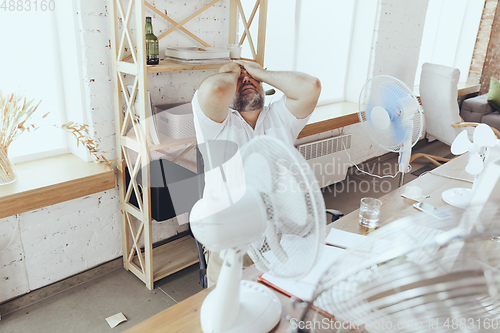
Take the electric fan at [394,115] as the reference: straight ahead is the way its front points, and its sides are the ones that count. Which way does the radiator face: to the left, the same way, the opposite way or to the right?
to the left

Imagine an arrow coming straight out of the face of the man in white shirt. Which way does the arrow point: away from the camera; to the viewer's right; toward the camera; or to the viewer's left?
toward the camera

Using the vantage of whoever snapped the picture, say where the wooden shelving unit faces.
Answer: facing the viewer and to the right of the viewer

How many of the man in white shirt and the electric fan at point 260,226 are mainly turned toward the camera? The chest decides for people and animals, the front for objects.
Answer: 1

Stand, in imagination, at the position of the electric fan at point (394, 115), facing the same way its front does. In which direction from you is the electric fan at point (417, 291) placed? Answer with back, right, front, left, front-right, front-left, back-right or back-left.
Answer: front-left

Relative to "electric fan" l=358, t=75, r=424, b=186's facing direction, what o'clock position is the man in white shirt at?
The man in white shirt is roughly at 1 o'clock from the electric fan.

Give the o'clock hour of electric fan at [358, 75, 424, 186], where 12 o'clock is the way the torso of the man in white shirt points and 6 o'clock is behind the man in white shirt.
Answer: The electric fan is roughly at 9 o'clock from the man in white shirt.

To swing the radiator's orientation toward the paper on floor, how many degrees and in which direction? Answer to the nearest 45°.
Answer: approximately 90° to its right

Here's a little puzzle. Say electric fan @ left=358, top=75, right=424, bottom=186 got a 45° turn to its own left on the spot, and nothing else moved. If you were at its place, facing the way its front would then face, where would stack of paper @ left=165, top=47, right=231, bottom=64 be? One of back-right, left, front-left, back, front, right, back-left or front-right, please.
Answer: right

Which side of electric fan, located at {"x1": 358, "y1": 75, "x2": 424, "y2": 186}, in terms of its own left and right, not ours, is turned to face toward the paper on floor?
front

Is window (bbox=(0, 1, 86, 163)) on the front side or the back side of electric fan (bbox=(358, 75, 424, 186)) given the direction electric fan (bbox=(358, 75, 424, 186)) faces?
on the front side

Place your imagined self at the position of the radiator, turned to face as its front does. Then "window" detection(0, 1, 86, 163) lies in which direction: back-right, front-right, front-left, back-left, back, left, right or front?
right

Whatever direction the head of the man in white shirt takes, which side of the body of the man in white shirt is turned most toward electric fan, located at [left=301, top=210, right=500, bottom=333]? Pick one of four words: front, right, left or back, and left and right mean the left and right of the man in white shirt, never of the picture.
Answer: front

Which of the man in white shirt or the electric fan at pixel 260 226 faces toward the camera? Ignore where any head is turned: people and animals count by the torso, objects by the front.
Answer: the man in white shirt

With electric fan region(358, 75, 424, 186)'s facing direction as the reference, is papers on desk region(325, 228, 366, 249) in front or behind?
in front

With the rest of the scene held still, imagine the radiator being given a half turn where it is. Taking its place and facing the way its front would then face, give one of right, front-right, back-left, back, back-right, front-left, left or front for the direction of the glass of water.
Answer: back-left
